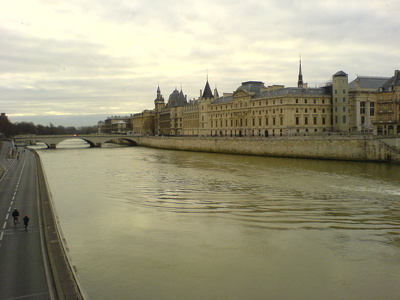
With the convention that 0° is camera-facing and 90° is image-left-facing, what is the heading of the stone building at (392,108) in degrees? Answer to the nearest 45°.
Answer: approximately 45°
